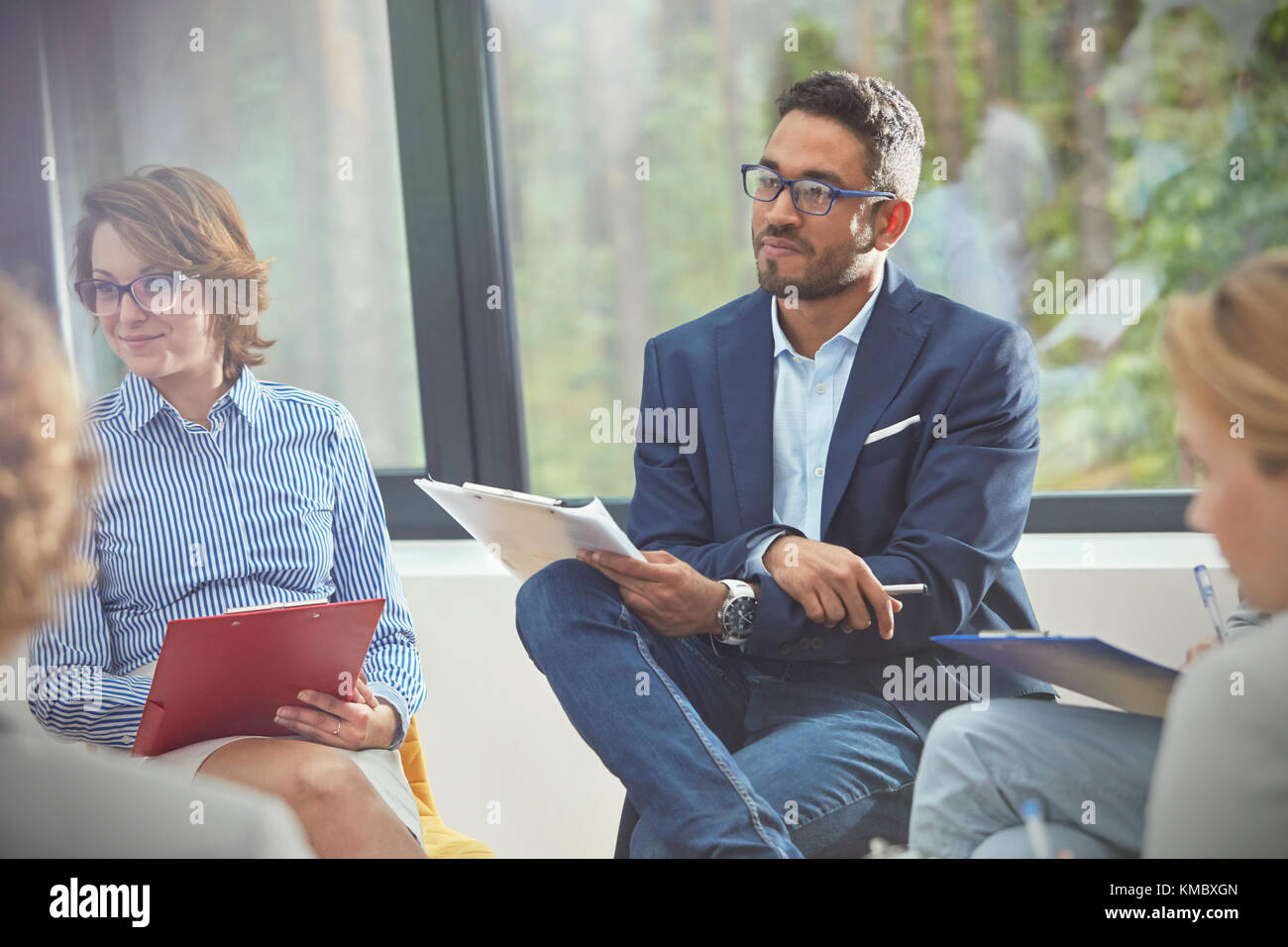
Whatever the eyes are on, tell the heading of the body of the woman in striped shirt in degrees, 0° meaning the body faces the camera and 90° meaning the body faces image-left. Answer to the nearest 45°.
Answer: approximately 0°

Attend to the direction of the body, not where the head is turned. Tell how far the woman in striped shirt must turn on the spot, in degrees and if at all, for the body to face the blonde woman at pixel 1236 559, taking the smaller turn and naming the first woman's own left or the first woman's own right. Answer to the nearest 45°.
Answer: approximately 45° to the first woman's own left

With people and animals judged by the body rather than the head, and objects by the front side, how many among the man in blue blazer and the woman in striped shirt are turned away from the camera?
0

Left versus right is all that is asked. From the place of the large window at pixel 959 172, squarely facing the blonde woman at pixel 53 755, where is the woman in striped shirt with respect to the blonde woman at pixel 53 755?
right

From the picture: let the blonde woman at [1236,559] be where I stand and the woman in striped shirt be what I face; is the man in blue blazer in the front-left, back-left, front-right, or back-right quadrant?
front-right

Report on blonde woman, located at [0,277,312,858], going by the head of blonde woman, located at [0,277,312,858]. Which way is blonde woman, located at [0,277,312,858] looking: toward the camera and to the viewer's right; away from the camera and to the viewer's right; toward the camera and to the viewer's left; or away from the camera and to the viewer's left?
away from the camera and to the viewer's right

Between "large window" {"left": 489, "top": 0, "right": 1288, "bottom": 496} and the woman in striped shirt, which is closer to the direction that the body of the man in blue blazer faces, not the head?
the woman in striped shirt

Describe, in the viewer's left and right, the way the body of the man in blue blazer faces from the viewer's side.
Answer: facing the viewer and to the left of the viewer

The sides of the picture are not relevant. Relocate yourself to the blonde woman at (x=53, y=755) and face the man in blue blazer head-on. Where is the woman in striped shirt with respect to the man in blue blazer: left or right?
left

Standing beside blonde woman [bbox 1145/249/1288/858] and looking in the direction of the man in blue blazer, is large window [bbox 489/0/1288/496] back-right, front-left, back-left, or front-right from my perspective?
front-right

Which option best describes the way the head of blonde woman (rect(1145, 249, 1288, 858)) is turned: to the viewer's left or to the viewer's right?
to the viewer's left

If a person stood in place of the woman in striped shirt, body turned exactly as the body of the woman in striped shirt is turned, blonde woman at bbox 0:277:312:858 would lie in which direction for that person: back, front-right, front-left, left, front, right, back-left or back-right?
front
